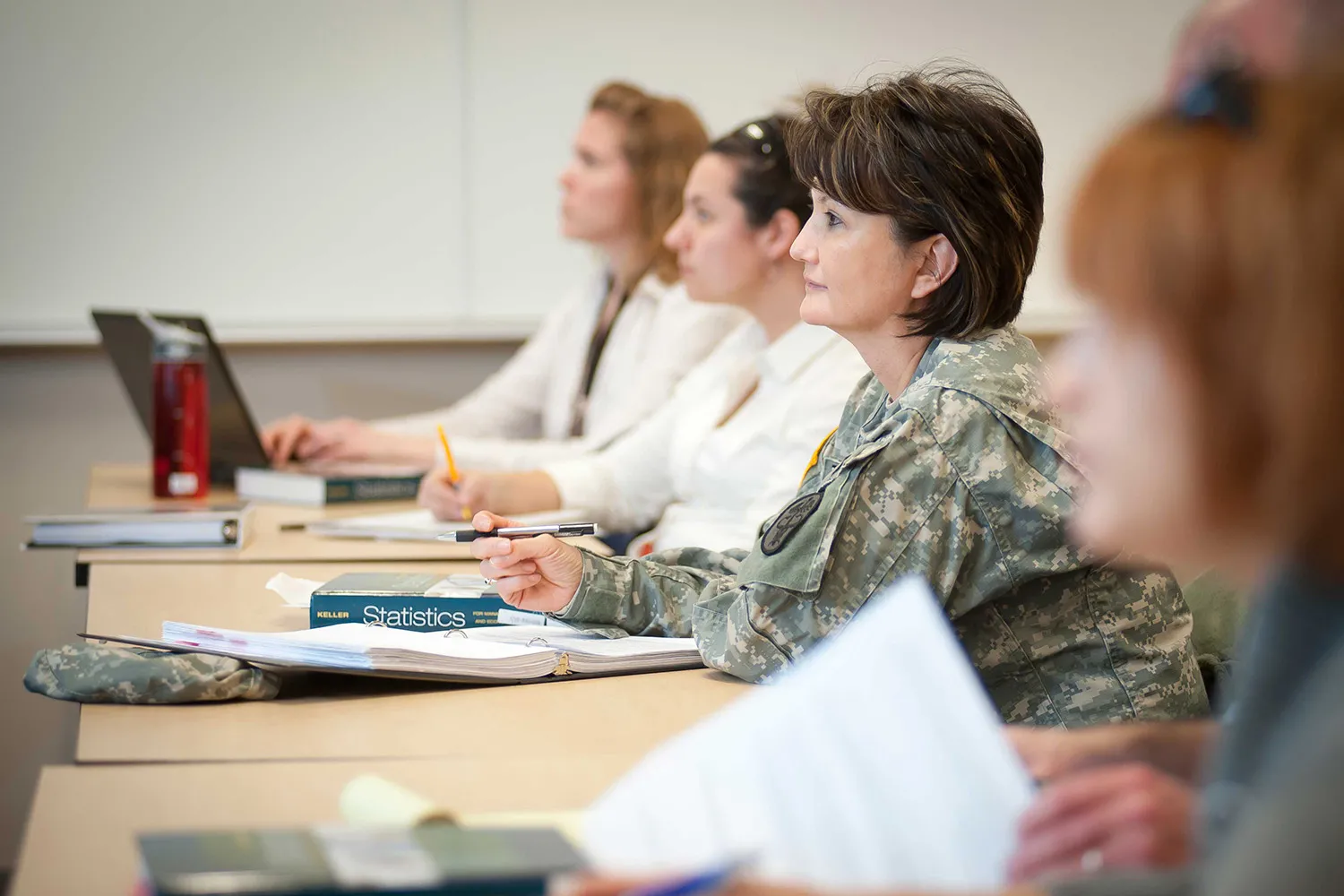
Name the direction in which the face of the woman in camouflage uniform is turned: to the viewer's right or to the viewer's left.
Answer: to the viewer's left

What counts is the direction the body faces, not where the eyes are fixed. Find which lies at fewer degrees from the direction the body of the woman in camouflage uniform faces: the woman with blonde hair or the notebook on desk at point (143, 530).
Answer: the notebook on desk

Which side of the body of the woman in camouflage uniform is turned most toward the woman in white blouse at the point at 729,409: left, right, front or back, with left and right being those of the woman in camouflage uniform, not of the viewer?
right

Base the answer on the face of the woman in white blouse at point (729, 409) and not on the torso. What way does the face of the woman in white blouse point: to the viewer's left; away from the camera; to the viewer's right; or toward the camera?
to the viewer's left

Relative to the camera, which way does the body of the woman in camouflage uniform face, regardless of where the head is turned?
to the viewer's left

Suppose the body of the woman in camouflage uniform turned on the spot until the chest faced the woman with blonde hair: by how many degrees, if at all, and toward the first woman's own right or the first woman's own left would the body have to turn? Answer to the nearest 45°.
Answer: approximately 90° to the first woman's own right

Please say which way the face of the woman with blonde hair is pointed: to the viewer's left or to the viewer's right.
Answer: to the viewer's left

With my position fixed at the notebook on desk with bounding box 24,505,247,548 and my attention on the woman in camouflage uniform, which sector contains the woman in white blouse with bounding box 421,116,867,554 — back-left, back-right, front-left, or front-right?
front-left

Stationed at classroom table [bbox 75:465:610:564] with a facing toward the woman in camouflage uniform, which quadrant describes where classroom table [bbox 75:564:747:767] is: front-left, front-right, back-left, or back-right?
front-right

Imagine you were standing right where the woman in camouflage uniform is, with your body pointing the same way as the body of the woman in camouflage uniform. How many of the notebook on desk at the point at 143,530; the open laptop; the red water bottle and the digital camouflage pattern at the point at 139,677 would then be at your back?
0

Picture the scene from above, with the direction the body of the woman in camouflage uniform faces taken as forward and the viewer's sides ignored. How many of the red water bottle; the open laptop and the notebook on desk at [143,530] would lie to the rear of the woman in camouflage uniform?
0

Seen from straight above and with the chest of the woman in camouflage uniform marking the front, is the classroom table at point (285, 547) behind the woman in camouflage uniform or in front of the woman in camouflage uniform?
in front

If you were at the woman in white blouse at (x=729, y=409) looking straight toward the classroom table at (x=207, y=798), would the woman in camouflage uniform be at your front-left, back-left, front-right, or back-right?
front-left

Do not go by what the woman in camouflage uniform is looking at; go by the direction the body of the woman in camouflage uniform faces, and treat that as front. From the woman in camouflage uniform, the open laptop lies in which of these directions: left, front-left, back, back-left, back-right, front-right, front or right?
front-right
